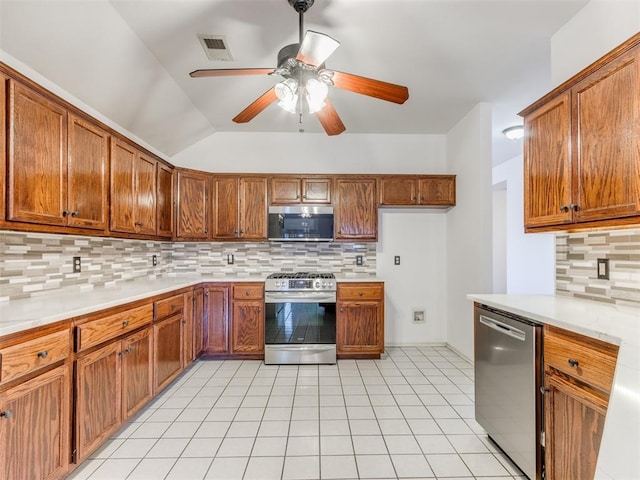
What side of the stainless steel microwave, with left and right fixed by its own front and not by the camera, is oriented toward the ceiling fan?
front

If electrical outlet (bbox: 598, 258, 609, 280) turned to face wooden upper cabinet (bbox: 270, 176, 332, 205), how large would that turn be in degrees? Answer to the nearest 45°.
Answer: approximately 45° to its right

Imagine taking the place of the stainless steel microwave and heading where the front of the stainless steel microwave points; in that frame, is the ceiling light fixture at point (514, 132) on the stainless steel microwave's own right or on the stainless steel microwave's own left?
on the stainless steel microwave's own left

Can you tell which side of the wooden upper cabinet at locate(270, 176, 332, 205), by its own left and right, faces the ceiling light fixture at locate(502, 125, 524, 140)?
left

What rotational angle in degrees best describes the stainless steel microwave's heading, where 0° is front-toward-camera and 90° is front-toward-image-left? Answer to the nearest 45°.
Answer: approximately 0°

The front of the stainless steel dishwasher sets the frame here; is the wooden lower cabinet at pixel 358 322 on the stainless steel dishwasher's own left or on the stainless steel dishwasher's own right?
on the stainless steel dishwasher's own right
